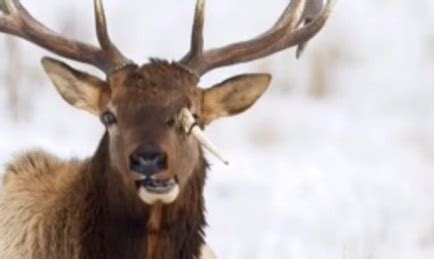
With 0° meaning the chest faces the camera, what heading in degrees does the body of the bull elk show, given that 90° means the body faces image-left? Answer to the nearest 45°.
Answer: approximately 315°
